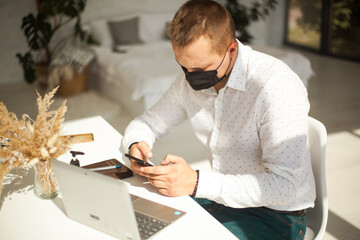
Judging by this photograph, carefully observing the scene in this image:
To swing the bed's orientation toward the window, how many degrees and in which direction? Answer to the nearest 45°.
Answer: approximately 90° to its left

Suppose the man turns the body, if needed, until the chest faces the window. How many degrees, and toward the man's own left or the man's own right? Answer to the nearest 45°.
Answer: approximately 135° to the man's own right

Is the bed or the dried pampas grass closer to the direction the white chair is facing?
the dried pampas grass

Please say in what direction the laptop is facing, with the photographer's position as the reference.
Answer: facing away from the viewer and to the right of the viewer

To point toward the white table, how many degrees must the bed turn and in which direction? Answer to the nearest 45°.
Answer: approximately 45° to its right

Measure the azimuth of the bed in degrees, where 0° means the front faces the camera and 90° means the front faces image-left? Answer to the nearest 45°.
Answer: approximately 315°

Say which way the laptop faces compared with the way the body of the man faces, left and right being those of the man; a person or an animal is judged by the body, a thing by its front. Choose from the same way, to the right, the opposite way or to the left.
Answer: the opposite way
